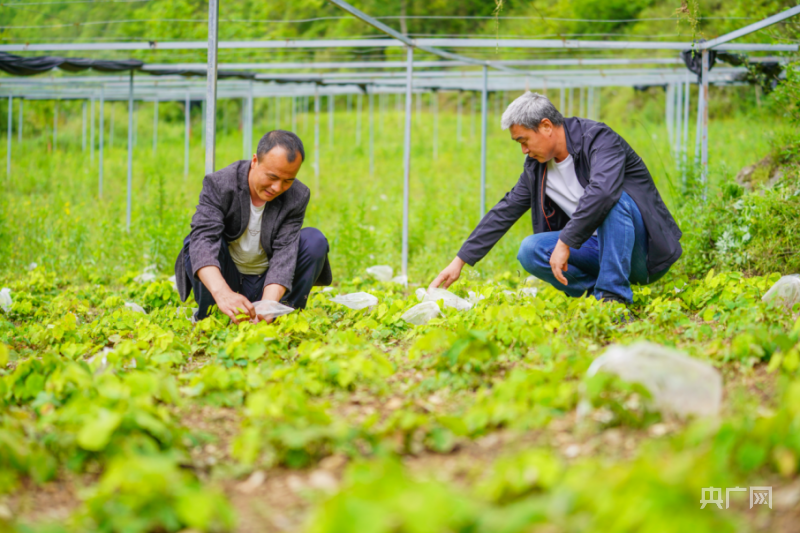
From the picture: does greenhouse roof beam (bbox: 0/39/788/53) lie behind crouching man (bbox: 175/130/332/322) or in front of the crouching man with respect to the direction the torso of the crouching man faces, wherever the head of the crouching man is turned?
behind

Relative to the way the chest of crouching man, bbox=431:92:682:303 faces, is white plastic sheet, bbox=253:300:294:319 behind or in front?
in front

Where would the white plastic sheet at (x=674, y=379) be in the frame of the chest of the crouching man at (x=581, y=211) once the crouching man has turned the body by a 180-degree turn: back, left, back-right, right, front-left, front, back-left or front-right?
back-right

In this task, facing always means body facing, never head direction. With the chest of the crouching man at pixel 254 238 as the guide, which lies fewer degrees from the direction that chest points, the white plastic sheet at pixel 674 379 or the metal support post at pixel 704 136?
the white plastic sheet

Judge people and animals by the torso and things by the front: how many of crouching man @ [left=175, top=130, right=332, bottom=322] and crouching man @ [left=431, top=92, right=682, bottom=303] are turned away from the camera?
0

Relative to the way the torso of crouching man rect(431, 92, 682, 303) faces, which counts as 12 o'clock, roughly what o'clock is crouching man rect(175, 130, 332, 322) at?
crouching man rect(175, 130, 332, 322) is roughly at 1 o'clock from crouching man rect(431, 92, 682, 303).

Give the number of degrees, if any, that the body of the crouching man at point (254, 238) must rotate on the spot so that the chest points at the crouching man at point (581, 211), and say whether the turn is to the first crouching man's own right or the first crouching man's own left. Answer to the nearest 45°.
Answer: approximately 90° to the first crouching man's own left

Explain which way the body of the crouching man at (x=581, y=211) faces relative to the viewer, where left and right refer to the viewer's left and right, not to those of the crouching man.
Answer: facing the viewer and to the left of the viewer

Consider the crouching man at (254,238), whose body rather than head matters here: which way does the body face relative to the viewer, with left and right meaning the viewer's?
facing the viewer
